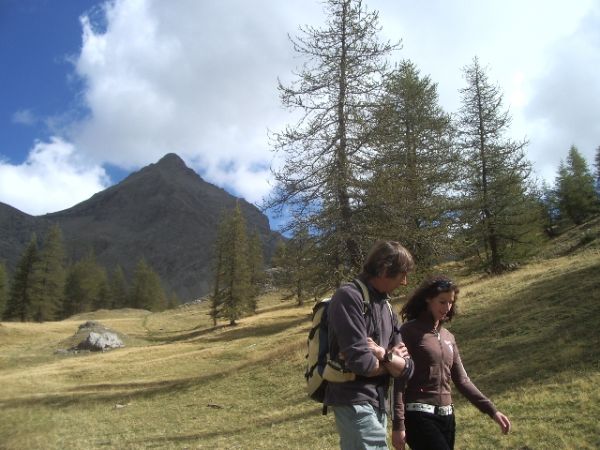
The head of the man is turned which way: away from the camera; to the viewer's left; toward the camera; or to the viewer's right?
to the viewer's right

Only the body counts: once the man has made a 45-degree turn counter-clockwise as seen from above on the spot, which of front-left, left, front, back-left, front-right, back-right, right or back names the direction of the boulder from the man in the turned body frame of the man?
back-left

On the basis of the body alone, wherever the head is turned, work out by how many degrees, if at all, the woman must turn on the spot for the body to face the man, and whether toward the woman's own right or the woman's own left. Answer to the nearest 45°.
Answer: approximately 45° to the woman's own right

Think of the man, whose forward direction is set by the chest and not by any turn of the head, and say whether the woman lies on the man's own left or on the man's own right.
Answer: on the man's own left

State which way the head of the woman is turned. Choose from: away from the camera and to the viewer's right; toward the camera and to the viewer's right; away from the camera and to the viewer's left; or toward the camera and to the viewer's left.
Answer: toward the camera and to the viewer's right

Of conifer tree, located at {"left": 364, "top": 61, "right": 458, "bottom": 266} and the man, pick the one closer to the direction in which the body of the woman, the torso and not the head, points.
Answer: the man

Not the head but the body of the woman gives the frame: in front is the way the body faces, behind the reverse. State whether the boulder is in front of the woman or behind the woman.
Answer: behind

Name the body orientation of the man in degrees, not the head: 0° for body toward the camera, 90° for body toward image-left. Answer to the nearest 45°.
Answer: approximately 315°

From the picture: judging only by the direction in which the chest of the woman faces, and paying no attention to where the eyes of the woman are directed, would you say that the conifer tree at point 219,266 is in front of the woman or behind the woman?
behind

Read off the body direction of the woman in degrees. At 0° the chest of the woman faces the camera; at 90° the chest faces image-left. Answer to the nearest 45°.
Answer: approximately 315°

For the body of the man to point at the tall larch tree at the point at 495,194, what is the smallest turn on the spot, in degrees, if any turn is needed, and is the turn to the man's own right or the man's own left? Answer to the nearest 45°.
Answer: approximately 135° to the man's own left
